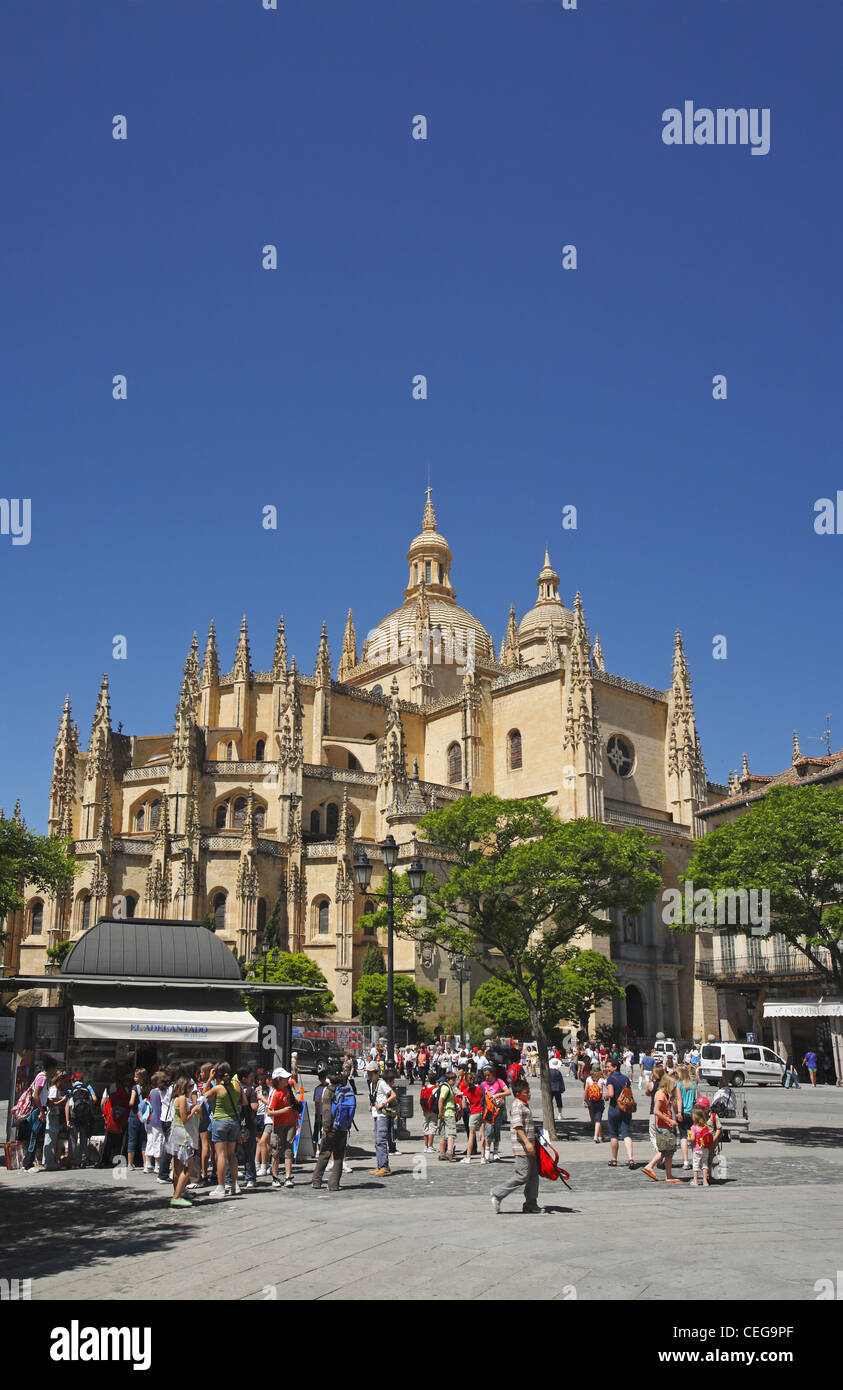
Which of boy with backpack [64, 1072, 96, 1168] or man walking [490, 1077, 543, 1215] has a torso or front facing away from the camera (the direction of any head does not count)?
the boy with backpack

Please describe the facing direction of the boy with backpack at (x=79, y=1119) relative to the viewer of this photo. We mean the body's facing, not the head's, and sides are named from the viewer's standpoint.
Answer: facing away from the viewer

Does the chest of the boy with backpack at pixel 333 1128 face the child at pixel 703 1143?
no

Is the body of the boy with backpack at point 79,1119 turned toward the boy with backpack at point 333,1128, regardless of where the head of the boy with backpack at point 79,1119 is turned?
no

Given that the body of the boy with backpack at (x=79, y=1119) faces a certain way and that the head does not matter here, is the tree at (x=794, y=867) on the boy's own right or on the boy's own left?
on the boy's own right

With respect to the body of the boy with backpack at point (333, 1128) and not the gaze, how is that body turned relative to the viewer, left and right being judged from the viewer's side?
facing away from the viewer and to the left of the viewer

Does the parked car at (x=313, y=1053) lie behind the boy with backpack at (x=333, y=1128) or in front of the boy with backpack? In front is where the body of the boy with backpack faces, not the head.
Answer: in front

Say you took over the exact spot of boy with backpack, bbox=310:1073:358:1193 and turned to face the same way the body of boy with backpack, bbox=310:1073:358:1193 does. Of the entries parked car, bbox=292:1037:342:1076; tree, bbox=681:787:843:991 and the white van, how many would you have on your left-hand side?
0

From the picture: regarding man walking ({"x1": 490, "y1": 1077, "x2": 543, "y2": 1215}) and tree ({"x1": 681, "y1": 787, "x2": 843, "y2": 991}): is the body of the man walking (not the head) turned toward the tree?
no
